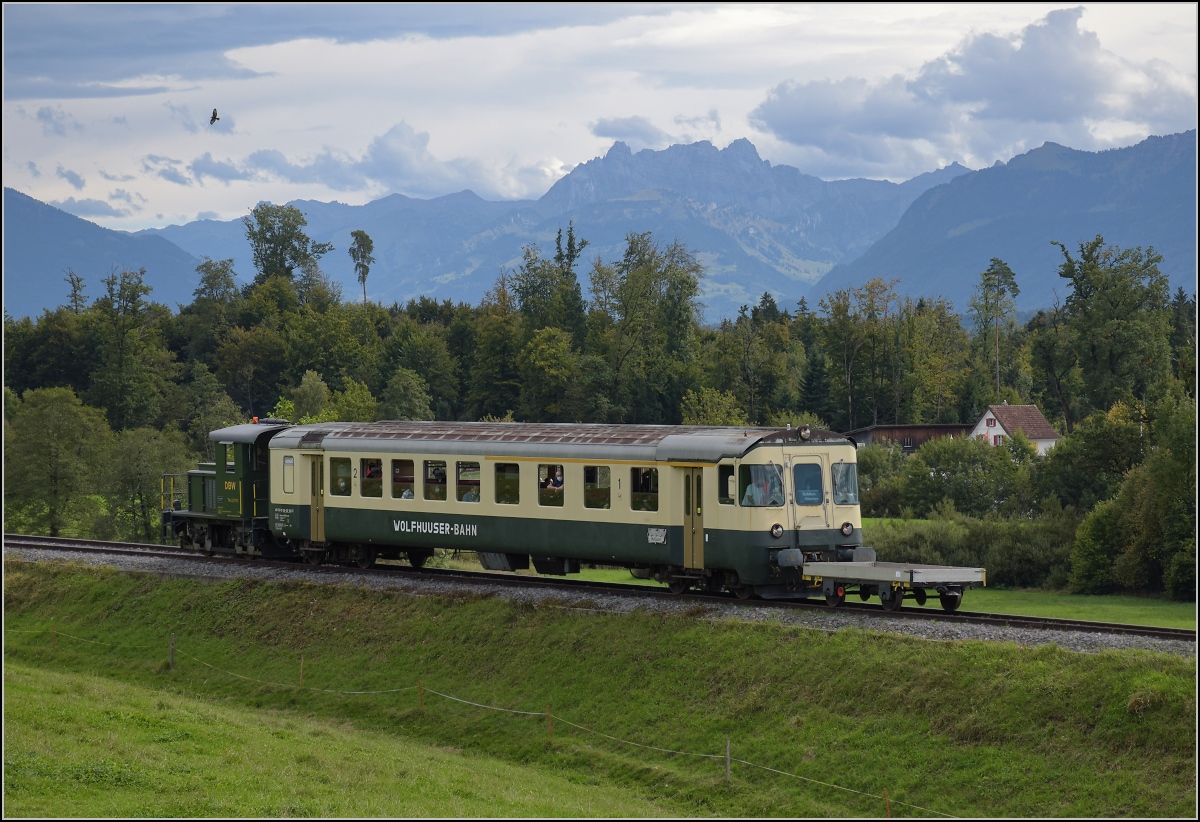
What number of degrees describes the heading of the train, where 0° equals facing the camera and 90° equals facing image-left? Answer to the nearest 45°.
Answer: approximately 315°

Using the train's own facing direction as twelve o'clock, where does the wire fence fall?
The wire fence is roughly at 2 o'clock from the train.
